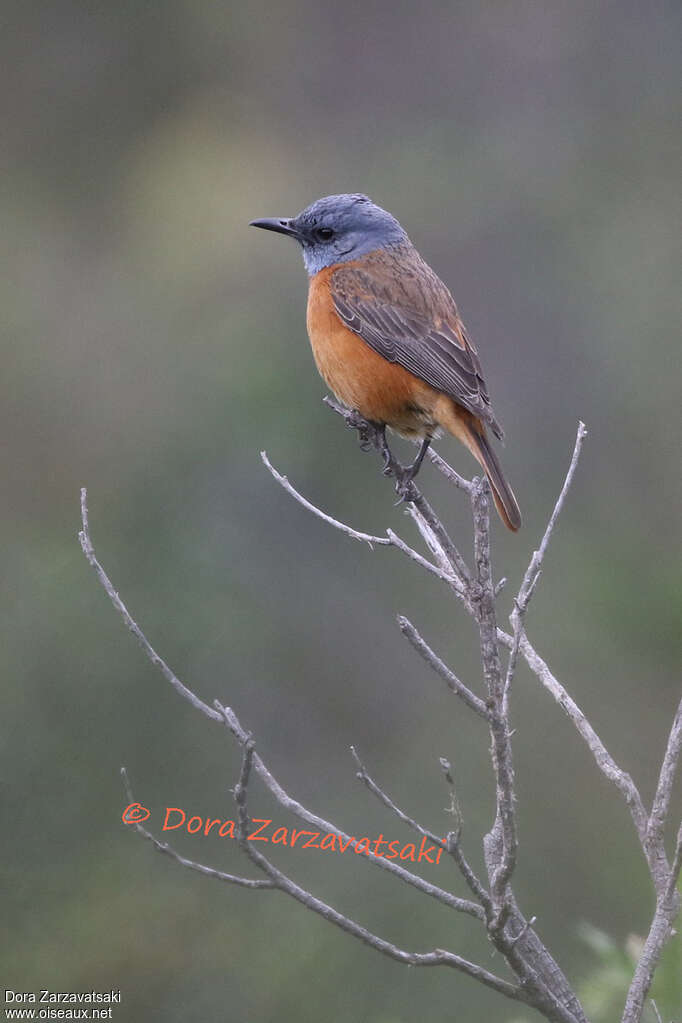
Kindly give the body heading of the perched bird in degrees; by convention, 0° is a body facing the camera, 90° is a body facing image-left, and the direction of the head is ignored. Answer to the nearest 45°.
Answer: approximately 90°
